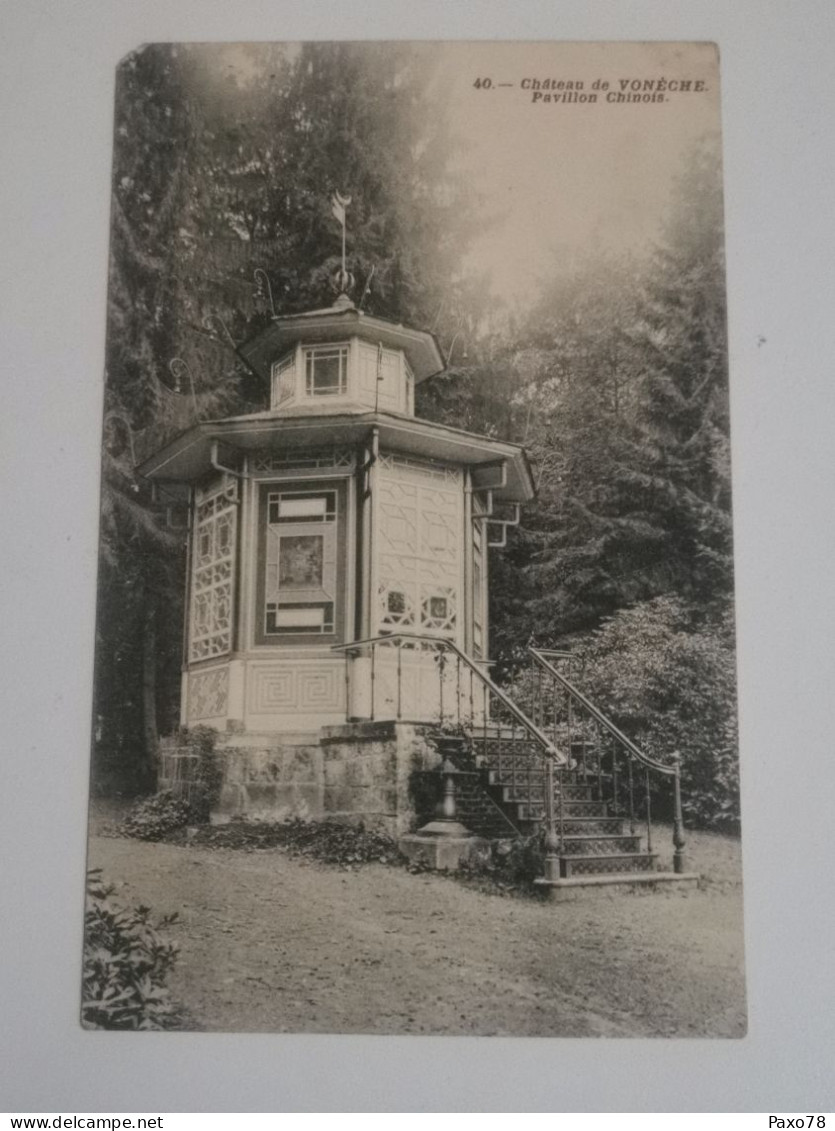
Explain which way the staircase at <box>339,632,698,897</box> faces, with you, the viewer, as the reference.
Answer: facing the viewer and to the right of the viewer
